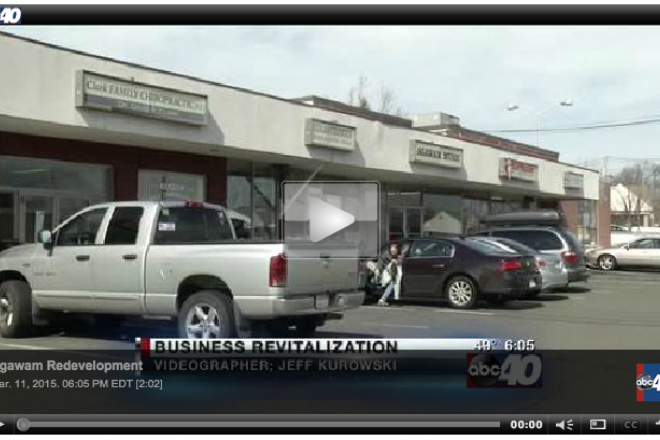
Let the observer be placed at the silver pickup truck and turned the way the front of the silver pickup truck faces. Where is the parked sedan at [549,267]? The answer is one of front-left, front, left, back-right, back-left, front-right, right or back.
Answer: right

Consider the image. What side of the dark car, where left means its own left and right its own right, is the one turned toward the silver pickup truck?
left

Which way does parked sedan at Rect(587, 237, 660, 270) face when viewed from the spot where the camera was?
facing to the left of the viewer

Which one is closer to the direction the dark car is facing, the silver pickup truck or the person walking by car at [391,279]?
the person walking by car

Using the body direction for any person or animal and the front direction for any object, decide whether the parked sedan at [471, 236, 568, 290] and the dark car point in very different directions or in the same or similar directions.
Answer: same or similar directions

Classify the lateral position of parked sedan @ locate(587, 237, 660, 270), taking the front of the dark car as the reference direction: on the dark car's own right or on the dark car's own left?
on the dark car's own right

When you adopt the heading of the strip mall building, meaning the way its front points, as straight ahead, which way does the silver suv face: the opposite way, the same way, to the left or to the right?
the opposite way

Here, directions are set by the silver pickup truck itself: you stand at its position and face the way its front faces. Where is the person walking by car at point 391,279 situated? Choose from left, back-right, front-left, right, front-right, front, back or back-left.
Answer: right

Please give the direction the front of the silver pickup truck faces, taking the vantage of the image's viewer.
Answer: facing away from the viewer and to the left of the viewer

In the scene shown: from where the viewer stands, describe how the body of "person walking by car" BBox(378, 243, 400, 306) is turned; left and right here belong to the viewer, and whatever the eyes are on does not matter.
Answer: facing to the left of the viewer

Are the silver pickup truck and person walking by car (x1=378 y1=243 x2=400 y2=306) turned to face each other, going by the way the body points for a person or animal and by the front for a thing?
no

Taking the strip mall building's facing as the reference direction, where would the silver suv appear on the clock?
The silver suv is roughly at 10 o'clock from the strip mall building.

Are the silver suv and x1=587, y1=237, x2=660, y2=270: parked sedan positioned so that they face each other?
no

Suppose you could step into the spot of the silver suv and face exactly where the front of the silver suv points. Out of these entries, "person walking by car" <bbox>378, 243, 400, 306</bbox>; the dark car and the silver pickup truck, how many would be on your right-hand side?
0

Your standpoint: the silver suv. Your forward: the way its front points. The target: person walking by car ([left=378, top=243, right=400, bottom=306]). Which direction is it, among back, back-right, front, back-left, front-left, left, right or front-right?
left

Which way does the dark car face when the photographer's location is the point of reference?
facing away from the viewer and to the left of the viewer
